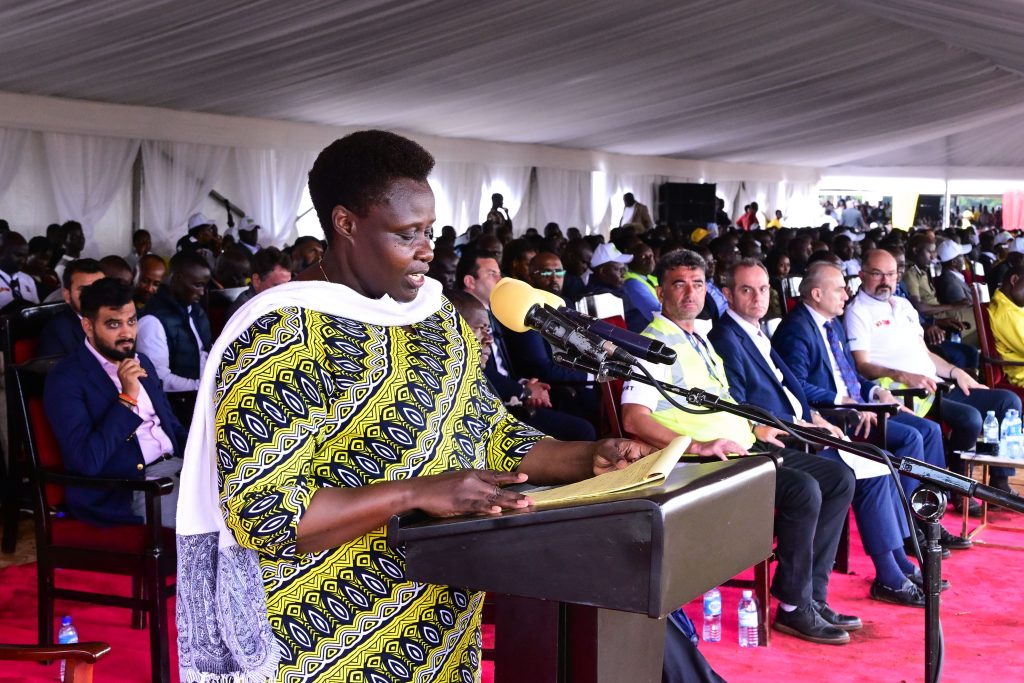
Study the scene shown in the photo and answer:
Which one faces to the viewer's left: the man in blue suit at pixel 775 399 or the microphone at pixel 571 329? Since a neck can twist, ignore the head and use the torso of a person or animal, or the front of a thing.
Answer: the microphone

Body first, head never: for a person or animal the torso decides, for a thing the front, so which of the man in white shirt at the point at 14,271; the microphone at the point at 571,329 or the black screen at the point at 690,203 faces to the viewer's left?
the microphone

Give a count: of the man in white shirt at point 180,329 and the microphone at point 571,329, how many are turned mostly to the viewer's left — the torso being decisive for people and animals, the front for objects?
1

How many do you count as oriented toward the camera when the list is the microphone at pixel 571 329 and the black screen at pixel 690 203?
1

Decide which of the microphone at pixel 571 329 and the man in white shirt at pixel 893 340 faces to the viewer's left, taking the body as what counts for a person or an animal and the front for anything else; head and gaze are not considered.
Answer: the microphone

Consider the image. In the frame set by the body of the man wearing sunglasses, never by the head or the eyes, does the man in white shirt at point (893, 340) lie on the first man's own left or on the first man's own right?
on the first man's own left

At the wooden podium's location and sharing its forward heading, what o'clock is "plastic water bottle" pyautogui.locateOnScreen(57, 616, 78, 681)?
The plastic water bottle is roughly at 6 o'clock from the wooden podium.

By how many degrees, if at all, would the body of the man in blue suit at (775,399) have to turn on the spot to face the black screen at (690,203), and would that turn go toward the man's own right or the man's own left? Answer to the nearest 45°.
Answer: approximately 135° to the man's own left
